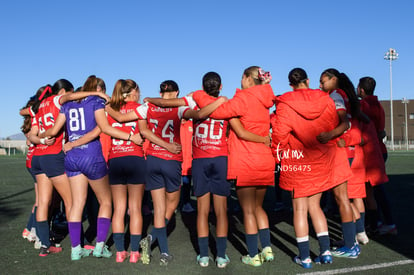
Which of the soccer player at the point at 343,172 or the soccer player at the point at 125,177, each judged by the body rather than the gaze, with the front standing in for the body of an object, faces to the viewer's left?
the soccer player at the point at 343,172

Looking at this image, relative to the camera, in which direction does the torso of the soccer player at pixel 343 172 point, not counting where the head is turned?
to the viewer's left

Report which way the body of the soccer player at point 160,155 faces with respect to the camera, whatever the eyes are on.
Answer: away from the camera

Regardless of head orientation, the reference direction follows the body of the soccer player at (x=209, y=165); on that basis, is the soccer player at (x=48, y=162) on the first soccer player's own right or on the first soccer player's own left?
on the first soccer player's own left

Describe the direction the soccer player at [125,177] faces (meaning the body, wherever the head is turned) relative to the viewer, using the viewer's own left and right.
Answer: facing away from the viewer

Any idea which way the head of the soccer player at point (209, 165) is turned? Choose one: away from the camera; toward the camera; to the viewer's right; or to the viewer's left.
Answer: away from the camera

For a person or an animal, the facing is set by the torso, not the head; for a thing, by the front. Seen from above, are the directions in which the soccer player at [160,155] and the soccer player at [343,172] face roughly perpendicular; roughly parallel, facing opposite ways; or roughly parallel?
roughly perpendicular

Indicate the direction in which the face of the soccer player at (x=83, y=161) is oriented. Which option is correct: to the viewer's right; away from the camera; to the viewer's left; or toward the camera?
away from the camera

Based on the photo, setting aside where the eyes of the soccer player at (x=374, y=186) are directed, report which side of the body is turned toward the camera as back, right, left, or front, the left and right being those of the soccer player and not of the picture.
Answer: left

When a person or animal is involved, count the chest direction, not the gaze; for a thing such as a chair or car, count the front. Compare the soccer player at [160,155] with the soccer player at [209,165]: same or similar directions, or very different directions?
same or similar directions
